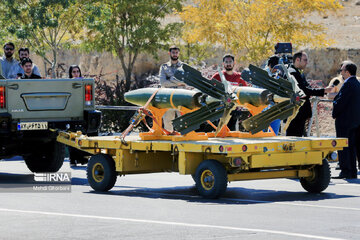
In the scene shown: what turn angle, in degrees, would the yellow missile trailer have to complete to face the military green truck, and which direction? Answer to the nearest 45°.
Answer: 0° — it already faces it

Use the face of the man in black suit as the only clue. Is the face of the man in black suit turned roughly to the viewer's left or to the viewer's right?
to the viewer's left

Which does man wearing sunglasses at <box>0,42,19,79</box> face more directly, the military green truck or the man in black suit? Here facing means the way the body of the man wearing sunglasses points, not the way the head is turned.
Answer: the military green truck

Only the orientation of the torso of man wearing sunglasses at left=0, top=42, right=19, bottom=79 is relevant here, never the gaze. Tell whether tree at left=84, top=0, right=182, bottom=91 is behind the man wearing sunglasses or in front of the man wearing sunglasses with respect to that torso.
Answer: behind

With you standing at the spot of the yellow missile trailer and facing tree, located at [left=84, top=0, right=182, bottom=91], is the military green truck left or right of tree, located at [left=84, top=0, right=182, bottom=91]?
left

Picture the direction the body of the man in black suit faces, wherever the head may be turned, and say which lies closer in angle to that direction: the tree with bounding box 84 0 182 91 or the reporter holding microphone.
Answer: the reporter holding microphone

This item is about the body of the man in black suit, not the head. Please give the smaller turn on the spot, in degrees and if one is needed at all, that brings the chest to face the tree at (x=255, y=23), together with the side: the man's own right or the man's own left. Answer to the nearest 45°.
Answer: approximately 90° to the man's own right

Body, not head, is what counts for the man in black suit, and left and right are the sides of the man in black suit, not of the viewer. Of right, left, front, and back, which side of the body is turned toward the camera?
left

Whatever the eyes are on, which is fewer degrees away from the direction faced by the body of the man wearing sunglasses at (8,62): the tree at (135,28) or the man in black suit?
the man in black suit
